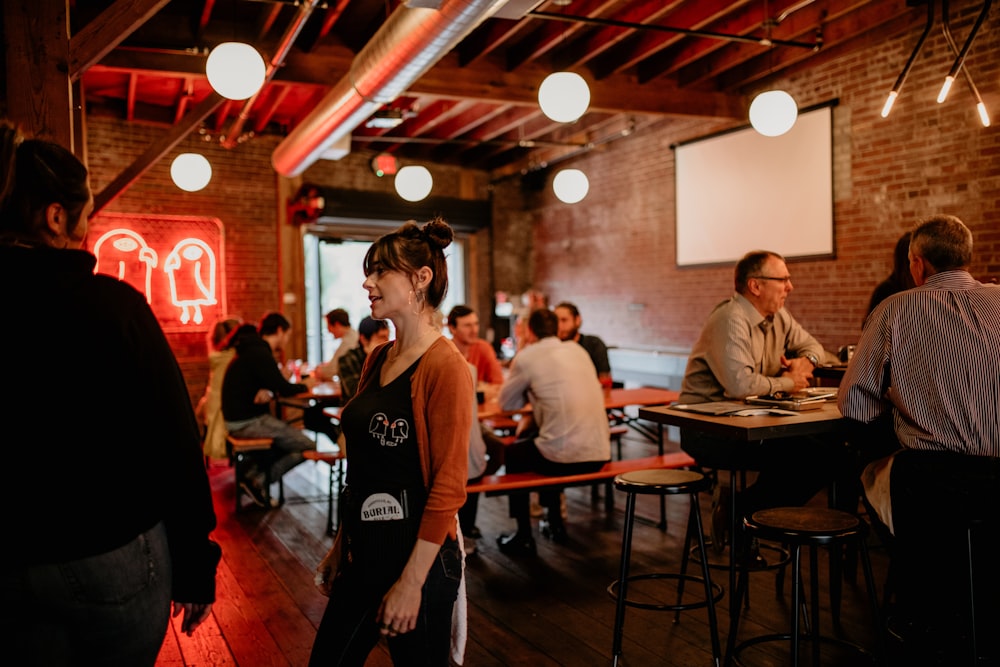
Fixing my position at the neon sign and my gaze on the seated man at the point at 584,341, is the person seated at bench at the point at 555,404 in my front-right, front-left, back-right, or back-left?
front-right

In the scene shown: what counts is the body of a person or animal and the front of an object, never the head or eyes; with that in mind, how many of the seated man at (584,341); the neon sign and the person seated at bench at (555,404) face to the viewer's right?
0

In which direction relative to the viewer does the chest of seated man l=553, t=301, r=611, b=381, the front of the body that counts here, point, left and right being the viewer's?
facing the viewer and to the left of the viewer

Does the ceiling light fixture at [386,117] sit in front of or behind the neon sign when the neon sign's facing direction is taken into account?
in front

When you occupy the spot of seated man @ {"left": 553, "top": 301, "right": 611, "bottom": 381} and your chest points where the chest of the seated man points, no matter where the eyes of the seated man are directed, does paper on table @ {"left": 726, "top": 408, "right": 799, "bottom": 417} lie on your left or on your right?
on your left

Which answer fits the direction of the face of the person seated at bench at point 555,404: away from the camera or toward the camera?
away from the camera

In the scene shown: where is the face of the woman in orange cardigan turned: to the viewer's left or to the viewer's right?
to the viewer's left

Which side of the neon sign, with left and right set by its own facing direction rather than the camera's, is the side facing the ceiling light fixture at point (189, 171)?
front

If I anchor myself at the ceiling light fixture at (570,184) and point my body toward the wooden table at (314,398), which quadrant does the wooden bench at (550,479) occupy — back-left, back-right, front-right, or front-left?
front-left

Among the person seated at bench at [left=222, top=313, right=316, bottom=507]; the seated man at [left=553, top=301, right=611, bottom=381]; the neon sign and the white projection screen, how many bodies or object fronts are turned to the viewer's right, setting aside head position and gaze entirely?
1

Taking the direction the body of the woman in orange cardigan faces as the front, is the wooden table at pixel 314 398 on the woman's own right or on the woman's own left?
on the woman's own right

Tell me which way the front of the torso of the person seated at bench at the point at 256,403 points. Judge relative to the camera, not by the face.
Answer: to the viewer's right

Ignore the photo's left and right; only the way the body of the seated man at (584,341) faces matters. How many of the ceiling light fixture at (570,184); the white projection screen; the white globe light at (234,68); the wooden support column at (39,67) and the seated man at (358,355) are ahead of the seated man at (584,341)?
3
